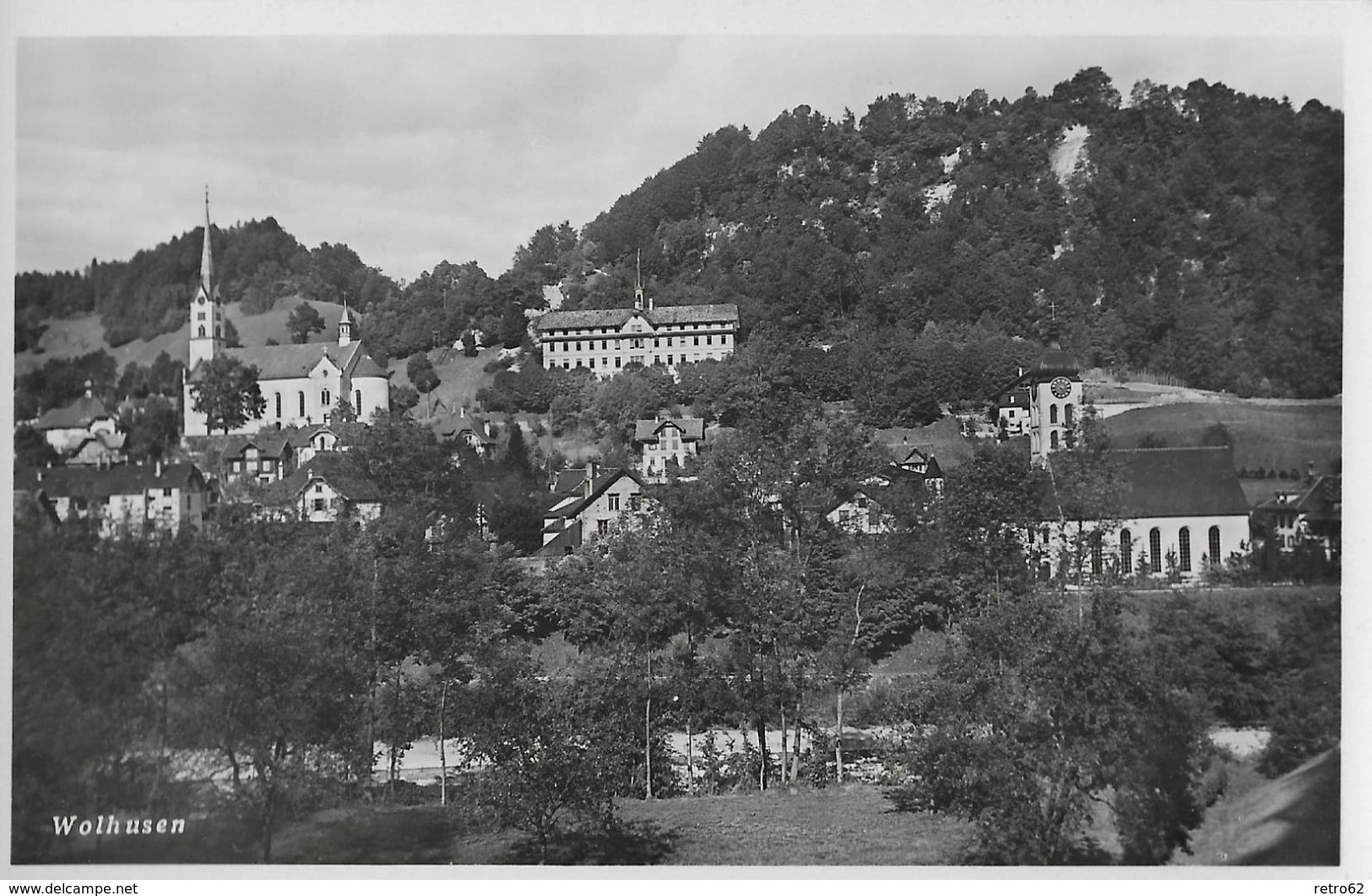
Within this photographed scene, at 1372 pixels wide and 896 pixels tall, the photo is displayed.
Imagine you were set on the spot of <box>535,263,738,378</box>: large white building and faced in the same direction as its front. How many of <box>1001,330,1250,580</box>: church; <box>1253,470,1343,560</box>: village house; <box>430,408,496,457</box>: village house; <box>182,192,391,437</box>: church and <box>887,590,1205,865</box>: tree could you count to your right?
2

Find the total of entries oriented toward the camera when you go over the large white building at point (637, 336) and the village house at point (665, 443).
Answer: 2

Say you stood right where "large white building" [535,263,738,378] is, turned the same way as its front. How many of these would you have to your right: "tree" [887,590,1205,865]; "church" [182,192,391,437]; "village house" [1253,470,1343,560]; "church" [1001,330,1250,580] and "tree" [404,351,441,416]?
2

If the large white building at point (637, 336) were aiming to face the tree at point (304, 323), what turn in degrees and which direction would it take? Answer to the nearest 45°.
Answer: approximately 90° to its right

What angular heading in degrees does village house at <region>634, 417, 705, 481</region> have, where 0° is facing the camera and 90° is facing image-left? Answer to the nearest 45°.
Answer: approximately 0°

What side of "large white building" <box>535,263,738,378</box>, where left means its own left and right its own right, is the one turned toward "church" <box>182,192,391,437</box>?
right
